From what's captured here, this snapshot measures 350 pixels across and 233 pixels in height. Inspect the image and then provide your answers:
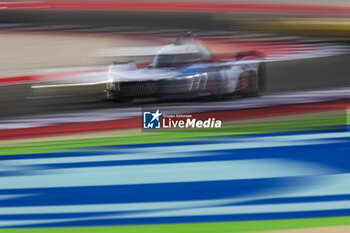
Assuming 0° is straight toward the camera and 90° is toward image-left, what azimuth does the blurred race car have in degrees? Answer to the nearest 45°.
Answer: approximately 45°
